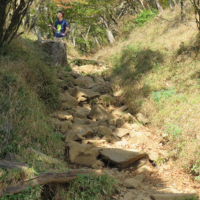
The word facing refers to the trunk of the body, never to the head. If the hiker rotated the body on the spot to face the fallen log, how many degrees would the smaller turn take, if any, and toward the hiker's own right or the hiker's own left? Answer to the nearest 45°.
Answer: approximately 45° to the hiker's own left

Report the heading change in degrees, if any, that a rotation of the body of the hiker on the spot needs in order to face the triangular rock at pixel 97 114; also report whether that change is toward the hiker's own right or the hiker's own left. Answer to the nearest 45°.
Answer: approximately 45° to the hiker's own left

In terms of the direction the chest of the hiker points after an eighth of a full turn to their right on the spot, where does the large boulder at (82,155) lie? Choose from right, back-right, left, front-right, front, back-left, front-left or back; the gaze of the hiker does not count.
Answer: left

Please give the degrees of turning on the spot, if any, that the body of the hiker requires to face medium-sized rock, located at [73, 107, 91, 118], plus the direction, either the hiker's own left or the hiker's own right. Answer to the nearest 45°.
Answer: approximately 45° to the hiker's own left

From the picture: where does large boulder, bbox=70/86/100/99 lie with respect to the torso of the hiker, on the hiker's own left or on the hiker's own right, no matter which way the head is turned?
on the hiker's own left

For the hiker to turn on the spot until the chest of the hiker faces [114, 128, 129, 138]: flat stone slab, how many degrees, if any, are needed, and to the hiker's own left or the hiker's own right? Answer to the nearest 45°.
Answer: approximately 45° to the hiker's own left

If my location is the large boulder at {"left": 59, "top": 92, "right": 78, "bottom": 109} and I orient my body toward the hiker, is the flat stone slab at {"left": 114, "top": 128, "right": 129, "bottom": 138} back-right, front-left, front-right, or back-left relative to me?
back-right

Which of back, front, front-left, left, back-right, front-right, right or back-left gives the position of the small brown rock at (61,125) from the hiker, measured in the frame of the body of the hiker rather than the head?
front-left

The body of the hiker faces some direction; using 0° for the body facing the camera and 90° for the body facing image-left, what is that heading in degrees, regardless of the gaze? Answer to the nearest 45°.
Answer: approximately 45°
